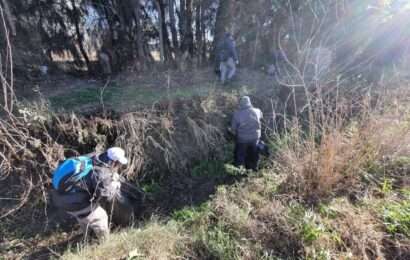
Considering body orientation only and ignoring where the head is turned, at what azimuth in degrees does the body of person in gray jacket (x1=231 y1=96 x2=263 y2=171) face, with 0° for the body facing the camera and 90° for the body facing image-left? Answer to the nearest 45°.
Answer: approximately 180°

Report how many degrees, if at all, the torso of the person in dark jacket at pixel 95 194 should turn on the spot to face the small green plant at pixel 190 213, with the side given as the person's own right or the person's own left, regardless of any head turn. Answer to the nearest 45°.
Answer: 0° — they already face it

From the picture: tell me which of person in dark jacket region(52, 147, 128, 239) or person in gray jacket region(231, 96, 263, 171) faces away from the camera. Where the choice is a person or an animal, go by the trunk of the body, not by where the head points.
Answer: the person in gray jacket

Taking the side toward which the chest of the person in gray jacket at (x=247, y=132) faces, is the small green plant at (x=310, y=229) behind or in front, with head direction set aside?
behind

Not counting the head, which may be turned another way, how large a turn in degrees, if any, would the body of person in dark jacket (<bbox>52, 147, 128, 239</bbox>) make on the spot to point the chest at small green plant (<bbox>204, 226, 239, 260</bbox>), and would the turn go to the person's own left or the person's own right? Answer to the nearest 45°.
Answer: approximately 45° to the person's own right

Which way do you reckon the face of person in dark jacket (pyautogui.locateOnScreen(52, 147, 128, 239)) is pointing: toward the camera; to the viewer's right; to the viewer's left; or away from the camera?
to the viewer's right

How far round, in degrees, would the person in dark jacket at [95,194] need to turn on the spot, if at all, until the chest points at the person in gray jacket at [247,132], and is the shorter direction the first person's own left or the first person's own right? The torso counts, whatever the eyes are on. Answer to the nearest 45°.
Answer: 0° — they already face them

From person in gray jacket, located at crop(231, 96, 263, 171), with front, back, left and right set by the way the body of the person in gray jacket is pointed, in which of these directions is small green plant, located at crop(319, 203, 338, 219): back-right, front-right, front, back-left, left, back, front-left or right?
back-right

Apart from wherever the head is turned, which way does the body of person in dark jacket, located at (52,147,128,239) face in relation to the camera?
to the viewer's right

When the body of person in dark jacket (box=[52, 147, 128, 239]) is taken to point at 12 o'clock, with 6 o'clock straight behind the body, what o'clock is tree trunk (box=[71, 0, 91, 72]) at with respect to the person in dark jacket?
The tree trunk is roughly at 9 o'clock from the person in dark jacket.

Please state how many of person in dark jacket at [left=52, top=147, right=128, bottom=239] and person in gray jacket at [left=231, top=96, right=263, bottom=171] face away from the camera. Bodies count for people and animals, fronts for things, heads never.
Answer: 1

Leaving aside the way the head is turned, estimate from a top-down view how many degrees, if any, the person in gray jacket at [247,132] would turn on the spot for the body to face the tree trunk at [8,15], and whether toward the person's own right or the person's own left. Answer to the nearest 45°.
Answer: approximately 90° to the person's own left

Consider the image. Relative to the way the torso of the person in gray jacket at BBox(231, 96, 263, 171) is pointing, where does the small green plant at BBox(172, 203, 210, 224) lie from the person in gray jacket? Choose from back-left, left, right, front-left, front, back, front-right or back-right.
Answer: back-left
